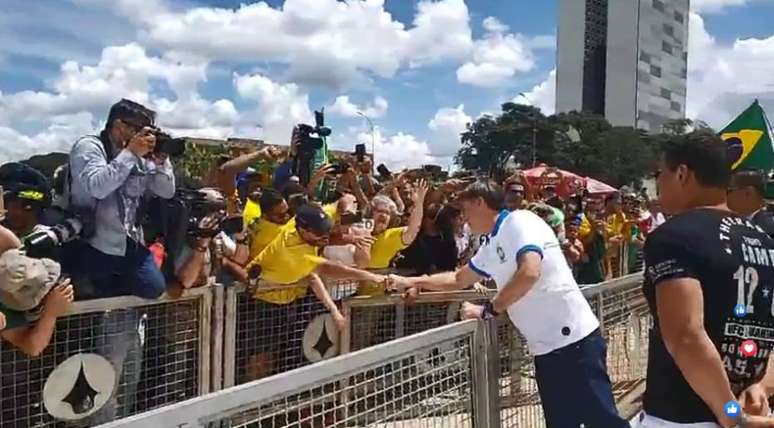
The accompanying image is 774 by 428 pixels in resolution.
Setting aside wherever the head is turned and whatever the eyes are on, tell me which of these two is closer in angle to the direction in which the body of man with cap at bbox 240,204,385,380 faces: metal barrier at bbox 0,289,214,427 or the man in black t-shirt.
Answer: the man in black t-shirt

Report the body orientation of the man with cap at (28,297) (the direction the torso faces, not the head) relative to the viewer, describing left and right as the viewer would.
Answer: facing to the right of the viewer

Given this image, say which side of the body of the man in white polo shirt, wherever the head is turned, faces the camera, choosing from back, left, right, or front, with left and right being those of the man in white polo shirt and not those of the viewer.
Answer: left

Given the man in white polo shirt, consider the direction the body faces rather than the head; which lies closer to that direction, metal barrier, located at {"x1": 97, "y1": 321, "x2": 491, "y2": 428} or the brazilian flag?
the metal barrier

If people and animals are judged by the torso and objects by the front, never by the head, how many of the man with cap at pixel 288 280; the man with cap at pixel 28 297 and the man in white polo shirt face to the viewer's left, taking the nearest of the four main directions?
1

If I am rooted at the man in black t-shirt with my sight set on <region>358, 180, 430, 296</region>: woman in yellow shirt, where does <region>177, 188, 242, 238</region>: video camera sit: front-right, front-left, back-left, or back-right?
front-left

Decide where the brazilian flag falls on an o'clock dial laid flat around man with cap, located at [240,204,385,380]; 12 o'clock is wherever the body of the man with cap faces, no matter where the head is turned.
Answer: The brazilian flag is roughly at 10 o'clock from the man with cap.

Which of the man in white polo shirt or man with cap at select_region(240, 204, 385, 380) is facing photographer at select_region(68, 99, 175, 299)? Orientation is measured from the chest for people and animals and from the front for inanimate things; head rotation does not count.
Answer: the man in white polo shirt

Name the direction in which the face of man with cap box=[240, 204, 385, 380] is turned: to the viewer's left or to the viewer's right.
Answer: to the viewer's right

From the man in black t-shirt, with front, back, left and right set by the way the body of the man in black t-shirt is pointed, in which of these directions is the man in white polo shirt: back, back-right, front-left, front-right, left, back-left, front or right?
front
